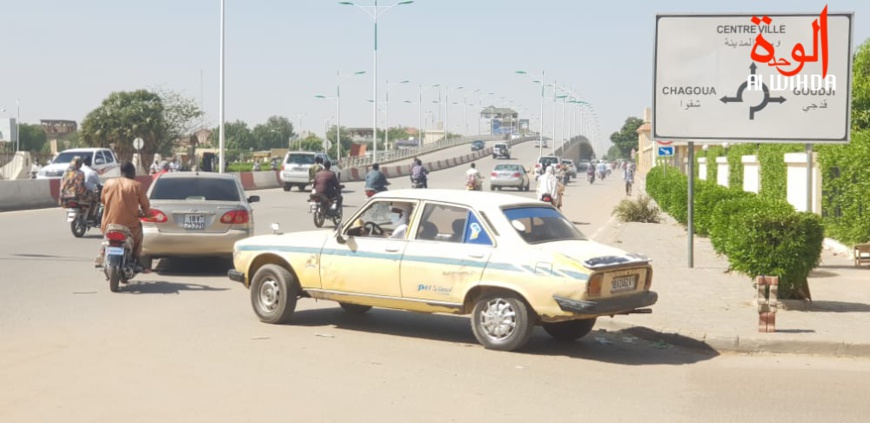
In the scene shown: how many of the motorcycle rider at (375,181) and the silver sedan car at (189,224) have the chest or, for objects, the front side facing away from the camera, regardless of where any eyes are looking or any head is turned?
2

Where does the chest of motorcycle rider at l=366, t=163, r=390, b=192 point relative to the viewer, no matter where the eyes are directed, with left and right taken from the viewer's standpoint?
facing away from the viewer

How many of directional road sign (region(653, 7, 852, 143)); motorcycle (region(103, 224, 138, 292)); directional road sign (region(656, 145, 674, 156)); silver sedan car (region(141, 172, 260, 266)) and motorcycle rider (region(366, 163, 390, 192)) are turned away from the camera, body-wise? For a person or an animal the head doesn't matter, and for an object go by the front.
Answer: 3

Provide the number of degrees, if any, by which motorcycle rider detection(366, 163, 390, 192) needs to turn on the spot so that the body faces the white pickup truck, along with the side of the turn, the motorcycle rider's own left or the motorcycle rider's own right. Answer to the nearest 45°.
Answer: approximately 45° to the motorcycle rider's own left

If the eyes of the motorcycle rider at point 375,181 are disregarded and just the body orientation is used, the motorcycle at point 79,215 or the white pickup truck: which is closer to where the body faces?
the white pickup truck

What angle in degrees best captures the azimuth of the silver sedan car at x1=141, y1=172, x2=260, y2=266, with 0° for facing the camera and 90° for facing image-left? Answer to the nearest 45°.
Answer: approximately 180°

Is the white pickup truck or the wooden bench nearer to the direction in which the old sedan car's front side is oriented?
the white pickup truck

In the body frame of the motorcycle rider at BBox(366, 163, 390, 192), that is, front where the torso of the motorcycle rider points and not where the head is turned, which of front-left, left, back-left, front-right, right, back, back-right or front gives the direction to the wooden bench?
back-right

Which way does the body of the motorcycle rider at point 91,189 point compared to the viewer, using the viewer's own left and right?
facing away from the viewer and to the left of the viewer
